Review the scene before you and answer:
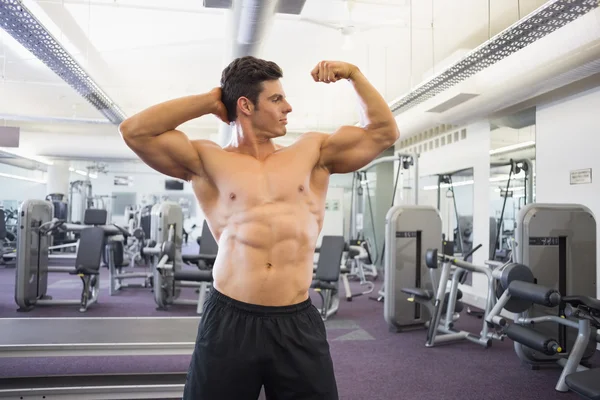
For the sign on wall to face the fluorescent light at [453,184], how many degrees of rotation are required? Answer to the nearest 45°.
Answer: approximately 90° to its right

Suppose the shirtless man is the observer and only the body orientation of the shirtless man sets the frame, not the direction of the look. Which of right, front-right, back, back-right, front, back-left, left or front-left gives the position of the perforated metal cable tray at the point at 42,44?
back-right

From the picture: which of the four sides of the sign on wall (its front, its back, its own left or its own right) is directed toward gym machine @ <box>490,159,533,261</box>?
right

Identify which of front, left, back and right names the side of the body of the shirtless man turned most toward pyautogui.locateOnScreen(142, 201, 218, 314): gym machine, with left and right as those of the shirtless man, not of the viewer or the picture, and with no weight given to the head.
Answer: back

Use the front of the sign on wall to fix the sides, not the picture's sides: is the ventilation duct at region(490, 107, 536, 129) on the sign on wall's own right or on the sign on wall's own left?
on the sign on wall's own right

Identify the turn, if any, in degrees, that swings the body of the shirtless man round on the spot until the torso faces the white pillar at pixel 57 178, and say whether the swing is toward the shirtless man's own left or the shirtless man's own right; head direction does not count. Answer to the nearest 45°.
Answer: approximately 135° to the shirtless man's own right

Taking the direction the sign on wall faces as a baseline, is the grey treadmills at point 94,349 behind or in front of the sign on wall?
in front

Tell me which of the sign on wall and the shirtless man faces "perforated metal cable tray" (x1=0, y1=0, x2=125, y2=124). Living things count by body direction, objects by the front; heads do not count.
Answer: the sign on wall

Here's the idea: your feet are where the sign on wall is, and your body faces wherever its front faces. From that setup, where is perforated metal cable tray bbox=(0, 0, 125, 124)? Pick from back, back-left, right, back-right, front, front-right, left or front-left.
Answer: front

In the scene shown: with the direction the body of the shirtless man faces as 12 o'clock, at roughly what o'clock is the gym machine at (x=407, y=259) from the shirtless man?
The gym machine is roughly at 7 o'clock from the shirtless man.

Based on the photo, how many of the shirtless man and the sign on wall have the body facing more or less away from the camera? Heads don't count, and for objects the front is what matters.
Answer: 0

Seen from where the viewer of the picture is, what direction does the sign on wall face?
facing the viewer and to the left of the viewer

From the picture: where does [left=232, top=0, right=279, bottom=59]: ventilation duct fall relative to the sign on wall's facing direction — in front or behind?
in front

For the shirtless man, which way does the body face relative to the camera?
toward the camera

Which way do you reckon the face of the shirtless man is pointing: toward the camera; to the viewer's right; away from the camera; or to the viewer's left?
to the viewer's right

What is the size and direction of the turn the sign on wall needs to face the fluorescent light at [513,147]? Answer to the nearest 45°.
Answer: approximately 90° to its right
